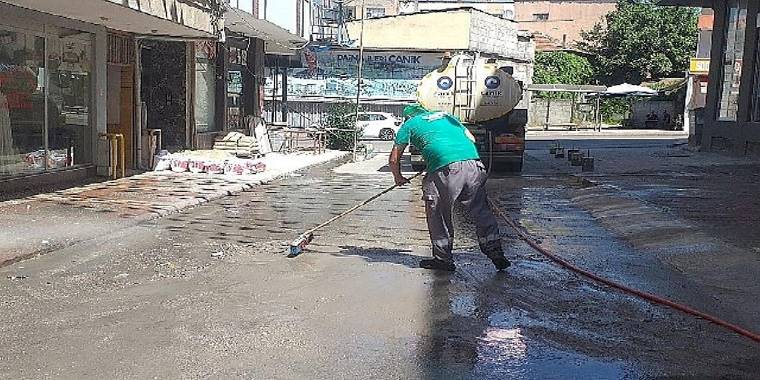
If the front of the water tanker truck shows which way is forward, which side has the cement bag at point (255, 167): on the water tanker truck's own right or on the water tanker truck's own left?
on the water tanker truck's own left

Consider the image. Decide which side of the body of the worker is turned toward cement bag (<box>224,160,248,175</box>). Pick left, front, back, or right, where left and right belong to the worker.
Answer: front

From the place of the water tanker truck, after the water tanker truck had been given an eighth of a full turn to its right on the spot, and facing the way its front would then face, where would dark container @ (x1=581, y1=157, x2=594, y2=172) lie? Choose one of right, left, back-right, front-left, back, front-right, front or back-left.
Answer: front-right

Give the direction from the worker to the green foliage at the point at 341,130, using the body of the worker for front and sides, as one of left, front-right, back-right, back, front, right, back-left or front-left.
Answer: front-right

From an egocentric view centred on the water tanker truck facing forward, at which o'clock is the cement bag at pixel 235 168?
The cement bag is roughly at 8 o'clock from the water tanker truck.

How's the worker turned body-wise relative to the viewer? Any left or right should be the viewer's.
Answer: facing away from the viewer and to the left of the viewer

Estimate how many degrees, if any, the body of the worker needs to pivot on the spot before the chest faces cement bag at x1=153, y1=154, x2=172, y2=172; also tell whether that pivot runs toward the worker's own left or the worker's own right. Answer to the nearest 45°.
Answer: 0° — they already face it

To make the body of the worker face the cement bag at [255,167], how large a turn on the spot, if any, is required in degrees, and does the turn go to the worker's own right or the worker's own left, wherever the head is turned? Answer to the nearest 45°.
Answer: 0° — they already face it

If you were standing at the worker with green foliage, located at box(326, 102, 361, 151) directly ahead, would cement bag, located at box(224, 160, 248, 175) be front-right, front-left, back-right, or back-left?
front-left

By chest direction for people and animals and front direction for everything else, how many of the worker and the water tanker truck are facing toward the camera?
0

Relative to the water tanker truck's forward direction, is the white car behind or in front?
in front

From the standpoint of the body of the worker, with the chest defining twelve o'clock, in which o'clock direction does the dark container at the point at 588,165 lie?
The dark container is roughly at 2 o'clock from the worker.

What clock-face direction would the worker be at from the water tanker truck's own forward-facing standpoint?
The worker is roughly at 6 o'clock from the water tanker truck.

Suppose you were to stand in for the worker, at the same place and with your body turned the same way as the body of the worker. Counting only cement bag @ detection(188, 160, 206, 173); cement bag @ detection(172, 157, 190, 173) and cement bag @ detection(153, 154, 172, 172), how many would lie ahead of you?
3

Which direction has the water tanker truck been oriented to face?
away from the camera
